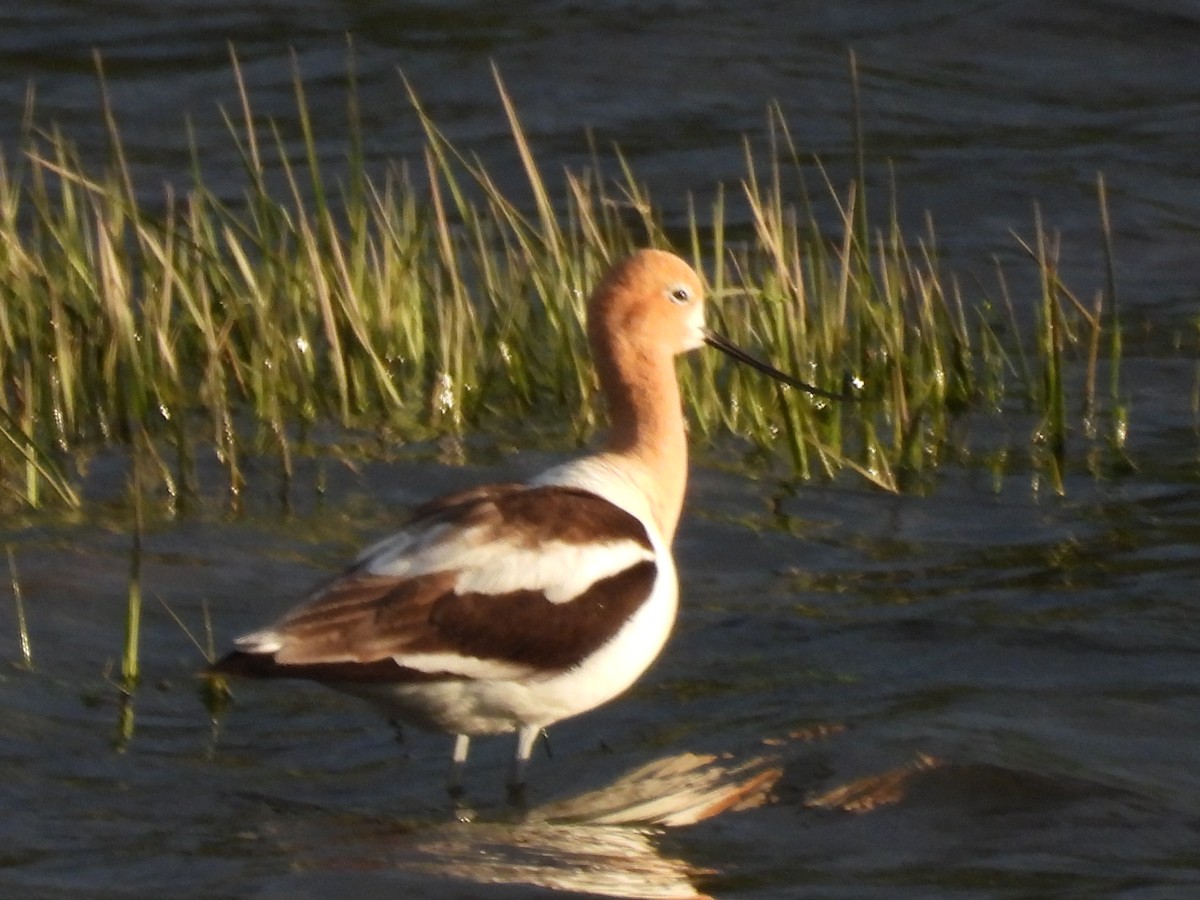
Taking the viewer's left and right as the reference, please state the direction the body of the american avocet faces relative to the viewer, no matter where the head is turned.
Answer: facing to the right of the viewer
